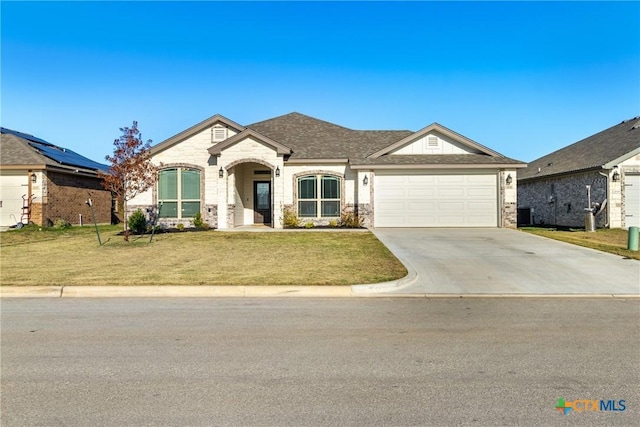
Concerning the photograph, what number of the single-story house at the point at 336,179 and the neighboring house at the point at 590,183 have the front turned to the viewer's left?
0

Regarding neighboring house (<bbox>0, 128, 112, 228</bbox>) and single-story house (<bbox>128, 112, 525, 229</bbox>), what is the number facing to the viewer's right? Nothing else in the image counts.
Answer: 0

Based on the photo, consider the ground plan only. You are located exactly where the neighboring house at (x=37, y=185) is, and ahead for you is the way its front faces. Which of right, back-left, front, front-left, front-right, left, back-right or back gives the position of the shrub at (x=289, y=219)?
left

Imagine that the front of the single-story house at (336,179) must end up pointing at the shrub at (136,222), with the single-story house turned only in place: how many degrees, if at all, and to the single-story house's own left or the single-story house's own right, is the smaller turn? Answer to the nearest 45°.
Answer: approximately 90° to the single-story house's own right

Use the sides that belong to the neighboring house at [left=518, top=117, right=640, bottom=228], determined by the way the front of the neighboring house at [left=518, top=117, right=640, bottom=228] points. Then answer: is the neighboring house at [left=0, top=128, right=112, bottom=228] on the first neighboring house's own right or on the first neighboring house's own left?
on the first neighboring house's own right

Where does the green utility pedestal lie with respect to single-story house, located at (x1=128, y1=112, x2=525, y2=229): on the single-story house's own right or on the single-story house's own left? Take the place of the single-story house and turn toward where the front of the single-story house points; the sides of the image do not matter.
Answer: on the single-story house's own left

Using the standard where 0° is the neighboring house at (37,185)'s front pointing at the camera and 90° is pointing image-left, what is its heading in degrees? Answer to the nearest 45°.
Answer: approximately 45°

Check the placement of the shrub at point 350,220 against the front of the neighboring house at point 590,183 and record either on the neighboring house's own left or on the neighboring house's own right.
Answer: on the neighboring house's own right

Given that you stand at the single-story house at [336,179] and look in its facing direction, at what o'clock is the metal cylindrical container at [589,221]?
The metal cylindrical container is roughly at 9 o'clock from the single-story house.

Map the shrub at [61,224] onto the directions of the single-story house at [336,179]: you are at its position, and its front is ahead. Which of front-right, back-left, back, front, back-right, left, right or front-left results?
right

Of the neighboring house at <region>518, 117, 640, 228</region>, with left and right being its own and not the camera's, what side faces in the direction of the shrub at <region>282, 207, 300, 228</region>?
right

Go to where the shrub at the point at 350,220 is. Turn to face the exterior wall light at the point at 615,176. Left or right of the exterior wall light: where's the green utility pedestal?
right

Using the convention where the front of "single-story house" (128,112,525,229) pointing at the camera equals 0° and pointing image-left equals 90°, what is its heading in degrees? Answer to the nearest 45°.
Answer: approximately 0°

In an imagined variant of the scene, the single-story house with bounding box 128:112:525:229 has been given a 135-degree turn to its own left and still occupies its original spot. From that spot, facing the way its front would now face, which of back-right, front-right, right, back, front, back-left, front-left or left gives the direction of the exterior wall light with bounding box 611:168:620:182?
front-right

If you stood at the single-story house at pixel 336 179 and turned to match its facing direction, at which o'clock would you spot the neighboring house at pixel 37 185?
The neighboring house is roughly at 3 o'clock from the single-story house.

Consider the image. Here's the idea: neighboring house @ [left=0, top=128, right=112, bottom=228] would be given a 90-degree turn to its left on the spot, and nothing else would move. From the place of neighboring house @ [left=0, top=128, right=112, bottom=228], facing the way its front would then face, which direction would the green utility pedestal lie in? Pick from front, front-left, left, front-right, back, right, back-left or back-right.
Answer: front

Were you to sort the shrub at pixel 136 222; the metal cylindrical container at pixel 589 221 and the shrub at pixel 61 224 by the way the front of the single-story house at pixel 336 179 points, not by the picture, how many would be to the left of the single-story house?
1
